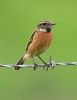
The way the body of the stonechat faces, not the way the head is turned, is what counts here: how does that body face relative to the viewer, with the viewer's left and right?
facing the viewer and to the right of the viewer
